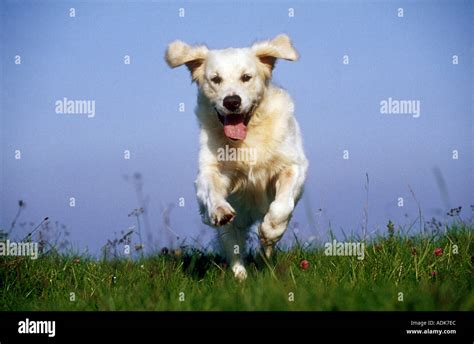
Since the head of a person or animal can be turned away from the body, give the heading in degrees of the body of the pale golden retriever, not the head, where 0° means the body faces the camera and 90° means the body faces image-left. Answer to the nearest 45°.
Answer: approximately 0°

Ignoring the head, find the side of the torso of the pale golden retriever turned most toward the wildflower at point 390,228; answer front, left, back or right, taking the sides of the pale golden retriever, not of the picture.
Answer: left
